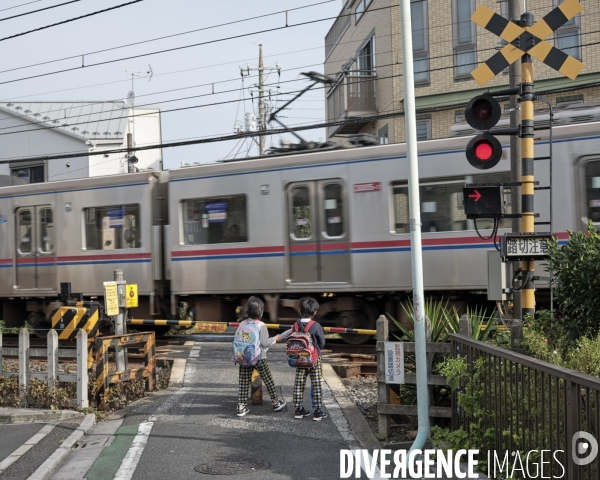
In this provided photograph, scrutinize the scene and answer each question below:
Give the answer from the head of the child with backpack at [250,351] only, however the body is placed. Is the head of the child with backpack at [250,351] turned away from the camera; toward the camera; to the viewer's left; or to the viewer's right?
away from the camera

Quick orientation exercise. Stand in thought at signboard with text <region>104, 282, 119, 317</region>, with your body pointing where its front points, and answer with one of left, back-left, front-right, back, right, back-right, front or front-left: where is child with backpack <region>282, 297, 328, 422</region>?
front-left

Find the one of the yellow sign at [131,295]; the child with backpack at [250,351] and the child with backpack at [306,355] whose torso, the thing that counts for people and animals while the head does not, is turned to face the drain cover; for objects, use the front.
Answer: the yellow sign

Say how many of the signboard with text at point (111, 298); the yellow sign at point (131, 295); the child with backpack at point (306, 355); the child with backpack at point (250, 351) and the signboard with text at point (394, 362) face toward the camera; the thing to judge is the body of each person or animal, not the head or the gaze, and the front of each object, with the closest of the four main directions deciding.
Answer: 3

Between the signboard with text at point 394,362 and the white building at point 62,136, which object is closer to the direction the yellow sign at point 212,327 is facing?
the signboard with text

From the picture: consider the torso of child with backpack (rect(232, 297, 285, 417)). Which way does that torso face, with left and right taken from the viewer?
facing away from the viewer and to the right of the viewer

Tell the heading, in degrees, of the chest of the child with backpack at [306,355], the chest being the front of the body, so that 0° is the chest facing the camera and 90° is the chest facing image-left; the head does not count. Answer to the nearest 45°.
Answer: approximately 225°

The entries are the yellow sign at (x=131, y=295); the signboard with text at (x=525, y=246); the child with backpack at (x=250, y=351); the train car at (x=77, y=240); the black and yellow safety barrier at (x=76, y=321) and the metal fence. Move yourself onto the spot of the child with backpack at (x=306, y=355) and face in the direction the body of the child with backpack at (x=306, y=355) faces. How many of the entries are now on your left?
4

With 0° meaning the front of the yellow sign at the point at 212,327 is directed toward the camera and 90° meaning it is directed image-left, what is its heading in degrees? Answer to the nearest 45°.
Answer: approximately 0°
